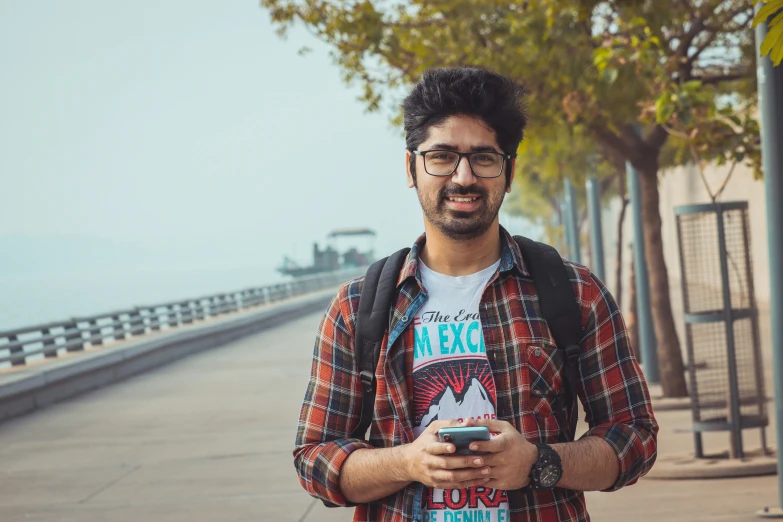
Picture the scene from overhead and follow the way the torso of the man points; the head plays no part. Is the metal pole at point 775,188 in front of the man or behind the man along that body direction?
behind

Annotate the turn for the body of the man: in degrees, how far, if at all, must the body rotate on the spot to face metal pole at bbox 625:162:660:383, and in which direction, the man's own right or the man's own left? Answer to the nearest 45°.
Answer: approximately 180°

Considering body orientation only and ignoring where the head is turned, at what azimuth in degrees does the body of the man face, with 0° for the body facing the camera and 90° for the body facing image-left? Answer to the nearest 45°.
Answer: approximately 0°

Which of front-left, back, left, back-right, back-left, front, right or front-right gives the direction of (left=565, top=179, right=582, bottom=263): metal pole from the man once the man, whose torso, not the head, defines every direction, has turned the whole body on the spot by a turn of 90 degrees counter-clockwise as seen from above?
left

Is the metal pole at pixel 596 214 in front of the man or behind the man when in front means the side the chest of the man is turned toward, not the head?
behind

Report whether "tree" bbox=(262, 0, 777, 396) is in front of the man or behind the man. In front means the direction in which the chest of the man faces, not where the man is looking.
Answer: behind

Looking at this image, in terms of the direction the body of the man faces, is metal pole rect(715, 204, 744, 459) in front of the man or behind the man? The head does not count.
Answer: behind

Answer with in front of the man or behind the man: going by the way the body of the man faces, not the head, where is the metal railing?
behind
